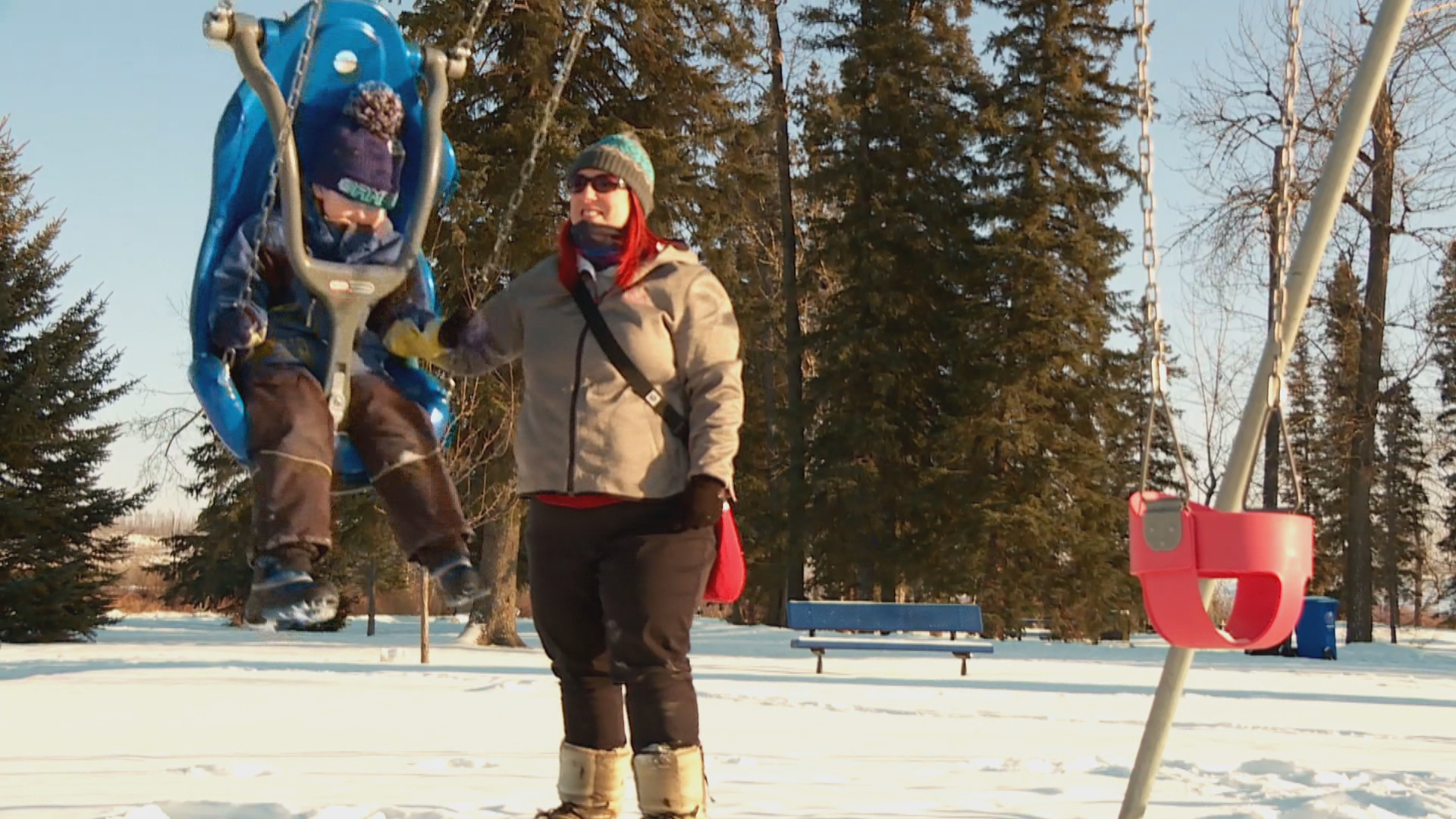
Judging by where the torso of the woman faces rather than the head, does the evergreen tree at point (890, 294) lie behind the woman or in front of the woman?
behind

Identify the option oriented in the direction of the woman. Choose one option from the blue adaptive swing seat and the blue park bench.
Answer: the blue park bench

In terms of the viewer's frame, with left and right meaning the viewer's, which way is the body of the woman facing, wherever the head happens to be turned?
facing the viewer and to the left of the viewer

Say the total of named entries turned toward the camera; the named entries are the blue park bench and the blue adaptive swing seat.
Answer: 2

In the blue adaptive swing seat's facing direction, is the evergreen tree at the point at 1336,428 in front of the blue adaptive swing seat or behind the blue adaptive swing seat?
behind

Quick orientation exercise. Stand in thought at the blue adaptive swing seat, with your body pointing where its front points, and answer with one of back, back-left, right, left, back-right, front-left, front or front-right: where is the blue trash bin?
back-left

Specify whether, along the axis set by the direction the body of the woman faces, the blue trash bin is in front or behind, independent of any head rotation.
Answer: behind

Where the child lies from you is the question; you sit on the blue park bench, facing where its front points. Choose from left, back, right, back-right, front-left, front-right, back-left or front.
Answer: front

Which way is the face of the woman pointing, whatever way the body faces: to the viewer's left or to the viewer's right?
to the viewer's left

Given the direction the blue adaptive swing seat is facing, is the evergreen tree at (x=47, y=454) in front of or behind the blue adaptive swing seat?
behind

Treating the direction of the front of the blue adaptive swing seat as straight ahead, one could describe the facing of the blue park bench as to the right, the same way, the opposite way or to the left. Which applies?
the same way

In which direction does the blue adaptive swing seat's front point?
toward the camera
